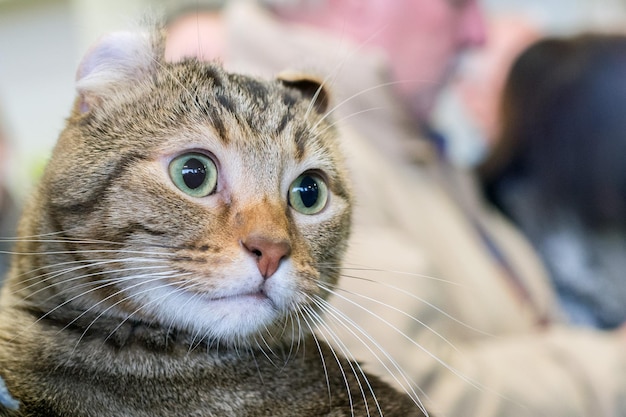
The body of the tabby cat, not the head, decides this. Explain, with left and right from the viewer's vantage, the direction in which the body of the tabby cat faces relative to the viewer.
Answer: facing the viewer and to the right of the viewer
